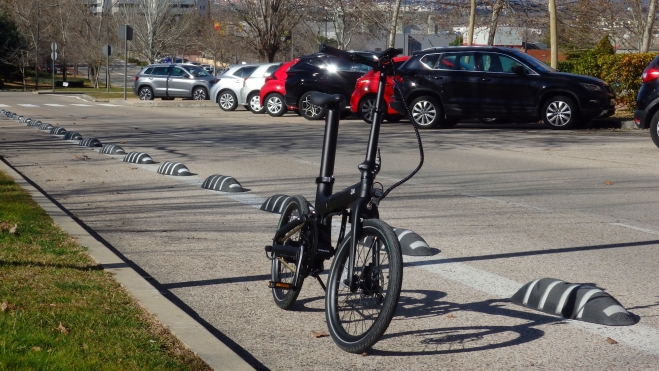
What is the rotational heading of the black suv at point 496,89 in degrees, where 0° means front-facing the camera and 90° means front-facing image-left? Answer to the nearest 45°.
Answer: approximately 270°

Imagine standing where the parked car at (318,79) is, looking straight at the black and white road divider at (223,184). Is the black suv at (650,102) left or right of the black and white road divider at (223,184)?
left

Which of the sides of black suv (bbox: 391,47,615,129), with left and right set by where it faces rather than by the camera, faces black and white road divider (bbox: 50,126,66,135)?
back

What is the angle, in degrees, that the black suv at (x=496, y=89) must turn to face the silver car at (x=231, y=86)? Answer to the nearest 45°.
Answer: approximately 135° to its left
